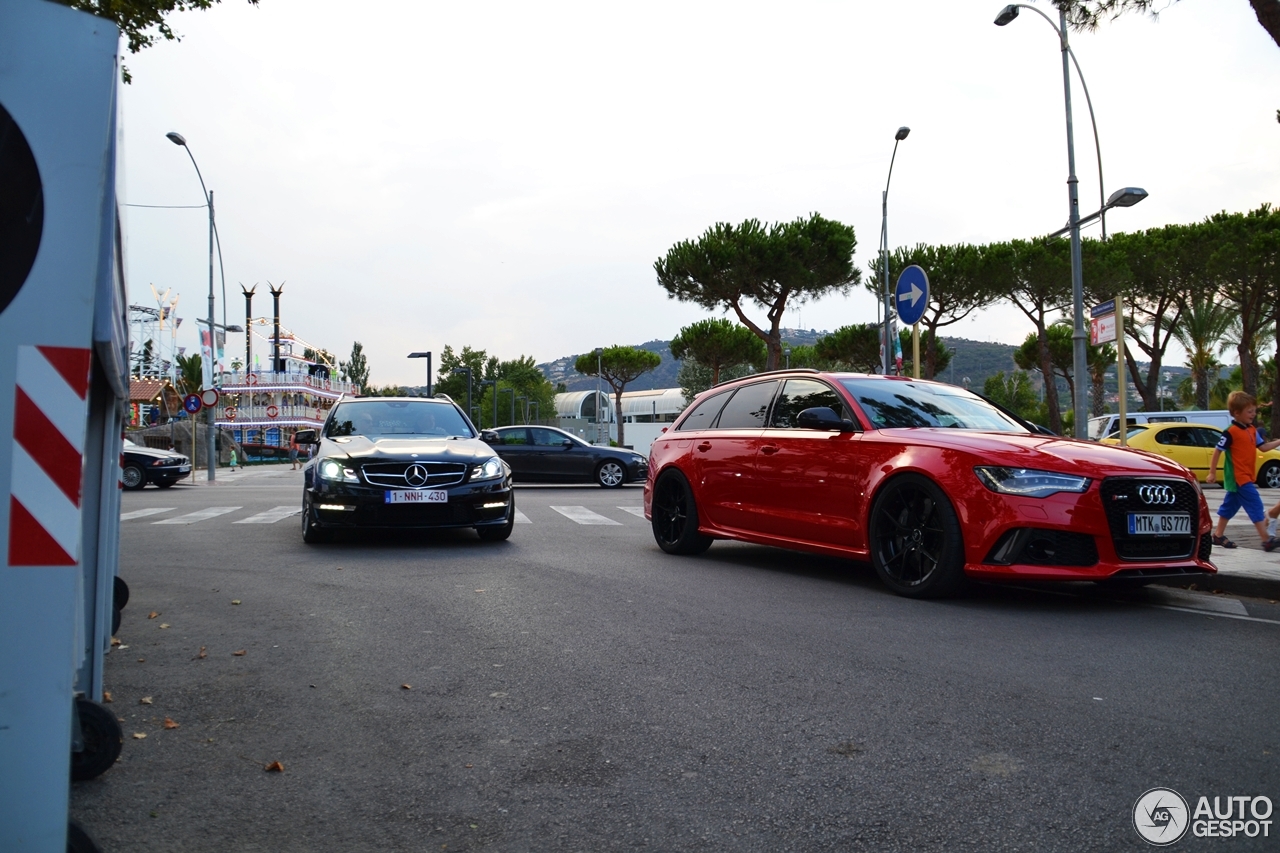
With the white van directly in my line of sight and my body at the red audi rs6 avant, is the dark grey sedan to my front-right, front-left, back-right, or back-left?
front-left

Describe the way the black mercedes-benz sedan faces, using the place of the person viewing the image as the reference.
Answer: facing the viewer

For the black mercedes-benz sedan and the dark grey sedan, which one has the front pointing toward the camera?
the black mercedes-benz sedan

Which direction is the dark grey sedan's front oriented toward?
to the viewer's right

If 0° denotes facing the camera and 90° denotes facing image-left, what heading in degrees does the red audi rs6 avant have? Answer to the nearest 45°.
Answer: approximately 315°

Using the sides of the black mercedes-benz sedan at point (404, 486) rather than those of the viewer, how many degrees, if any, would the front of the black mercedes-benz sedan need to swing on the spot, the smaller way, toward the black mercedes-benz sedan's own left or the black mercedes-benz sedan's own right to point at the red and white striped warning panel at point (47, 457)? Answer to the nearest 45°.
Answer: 0° — it already faces it

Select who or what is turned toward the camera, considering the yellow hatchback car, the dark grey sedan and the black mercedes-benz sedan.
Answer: the black mercedes-benz sedan

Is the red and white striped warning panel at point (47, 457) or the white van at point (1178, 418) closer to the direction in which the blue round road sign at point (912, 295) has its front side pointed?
the red and white striped warning panel

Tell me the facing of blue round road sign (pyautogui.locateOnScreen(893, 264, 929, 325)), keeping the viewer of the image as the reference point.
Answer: facing the viewer and to the left of the viewer

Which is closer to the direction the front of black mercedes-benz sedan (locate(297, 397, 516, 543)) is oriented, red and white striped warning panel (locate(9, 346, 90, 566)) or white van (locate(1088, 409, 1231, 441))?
the red and white striped warning panel

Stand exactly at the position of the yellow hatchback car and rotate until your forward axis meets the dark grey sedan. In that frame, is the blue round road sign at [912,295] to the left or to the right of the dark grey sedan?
left

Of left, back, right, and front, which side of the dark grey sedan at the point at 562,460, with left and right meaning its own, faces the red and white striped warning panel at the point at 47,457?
right

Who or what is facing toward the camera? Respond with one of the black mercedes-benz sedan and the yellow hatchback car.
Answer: the black mercedes-benz sedan

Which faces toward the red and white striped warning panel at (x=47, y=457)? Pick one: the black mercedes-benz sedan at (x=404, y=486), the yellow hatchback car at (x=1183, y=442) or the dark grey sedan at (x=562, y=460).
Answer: the black mercedes-benz sedan

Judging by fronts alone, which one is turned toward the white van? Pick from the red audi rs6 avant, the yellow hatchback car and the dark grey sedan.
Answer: the dark grey sedan
